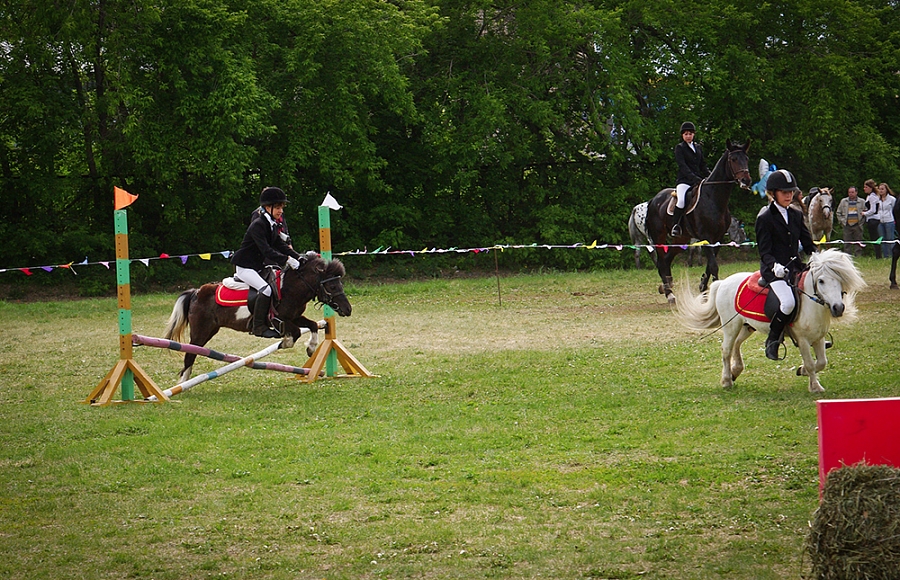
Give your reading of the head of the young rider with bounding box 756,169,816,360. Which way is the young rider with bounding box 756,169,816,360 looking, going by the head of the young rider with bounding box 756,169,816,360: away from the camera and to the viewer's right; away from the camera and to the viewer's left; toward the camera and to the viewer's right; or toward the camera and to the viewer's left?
toward the camera and to the viewer's right

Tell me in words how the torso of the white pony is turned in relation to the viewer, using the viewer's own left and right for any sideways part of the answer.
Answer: facing the viewer and to the right of the viewer

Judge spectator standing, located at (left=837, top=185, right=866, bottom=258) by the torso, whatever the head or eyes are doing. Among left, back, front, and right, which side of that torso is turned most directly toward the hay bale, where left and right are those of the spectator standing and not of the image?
front

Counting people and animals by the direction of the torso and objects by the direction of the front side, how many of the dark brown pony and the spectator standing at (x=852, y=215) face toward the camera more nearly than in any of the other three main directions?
1

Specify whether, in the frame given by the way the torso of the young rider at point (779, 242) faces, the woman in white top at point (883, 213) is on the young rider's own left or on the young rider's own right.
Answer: on the young rider's own left

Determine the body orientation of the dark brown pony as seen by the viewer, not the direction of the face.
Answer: to the viewer's right

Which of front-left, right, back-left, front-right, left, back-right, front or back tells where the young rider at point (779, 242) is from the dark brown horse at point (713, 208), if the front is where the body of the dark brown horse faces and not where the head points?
front-right

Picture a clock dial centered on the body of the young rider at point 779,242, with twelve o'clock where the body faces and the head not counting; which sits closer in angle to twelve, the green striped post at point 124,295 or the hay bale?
the hay bale

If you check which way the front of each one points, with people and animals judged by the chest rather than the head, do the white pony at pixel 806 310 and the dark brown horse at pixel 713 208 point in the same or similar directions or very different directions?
same or similar directions

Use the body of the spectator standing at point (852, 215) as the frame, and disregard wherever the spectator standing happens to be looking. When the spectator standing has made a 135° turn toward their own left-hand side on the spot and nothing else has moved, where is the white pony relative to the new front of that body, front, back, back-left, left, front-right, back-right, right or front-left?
back-right

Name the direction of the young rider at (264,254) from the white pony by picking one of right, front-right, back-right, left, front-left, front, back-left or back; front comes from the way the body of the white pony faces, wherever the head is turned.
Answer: back-right

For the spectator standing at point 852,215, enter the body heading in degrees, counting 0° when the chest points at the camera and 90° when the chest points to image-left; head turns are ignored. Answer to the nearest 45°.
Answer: approximately 0°

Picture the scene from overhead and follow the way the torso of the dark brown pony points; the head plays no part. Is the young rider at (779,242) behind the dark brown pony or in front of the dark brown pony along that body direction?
in front
